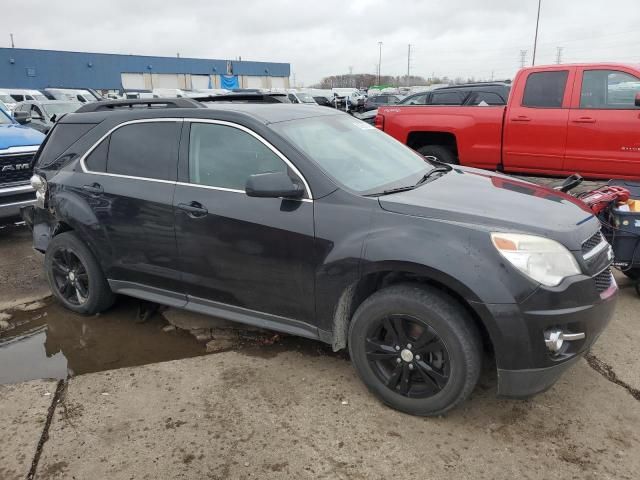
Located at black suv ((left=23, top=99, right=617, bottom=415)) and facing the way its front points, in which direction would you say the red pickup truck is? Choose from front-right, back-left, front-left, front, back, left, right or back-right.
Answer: left

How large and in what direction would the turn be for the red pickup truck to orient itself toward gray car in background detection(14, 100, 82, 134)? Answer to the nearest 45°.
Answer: approximately 180°

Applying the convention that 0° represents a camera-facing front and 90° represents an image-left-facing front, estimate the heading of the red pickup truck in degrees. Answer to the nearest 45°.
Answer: approximately 270°

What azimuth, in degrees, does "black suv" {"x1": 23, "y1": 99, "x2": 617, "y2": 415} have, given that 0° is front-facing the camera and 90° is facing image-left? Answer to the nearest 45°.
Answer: approximately 315°

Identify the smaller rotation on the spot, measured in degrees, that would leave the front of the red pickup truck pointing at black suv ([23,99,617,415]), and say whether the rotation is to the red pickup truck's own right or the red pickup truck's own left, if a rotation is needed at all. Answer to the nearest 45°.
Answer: approximately 90° to the red pickup truck's own right

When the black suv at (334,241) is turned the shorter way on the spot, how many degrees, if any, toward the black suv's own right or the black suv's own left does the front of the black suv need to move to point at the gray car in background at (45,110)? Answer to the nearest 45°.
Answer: approximately 180°
